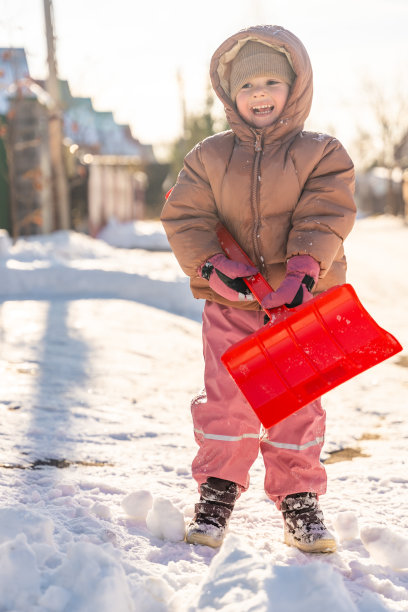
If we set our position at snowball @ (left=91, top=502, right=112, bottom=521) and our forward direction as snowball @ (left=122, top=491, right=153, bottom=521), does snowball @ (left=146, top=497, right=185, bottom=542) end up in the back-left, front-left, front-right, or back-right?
front-right

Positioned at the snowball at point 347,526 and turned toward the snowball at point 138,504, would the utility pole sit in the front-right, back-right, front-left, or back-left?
front-right

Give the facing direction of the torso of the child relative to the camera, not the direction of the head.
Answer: toward the camera

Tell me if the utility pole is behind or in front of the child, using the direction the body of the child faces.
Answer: behind
